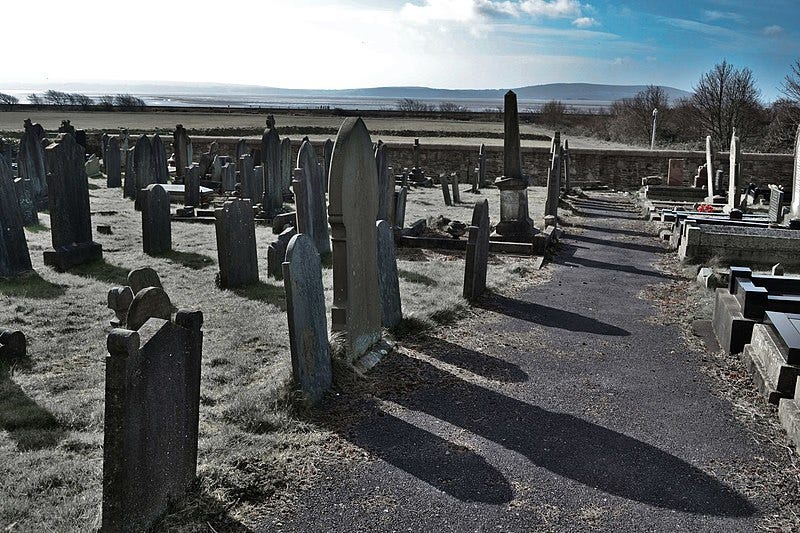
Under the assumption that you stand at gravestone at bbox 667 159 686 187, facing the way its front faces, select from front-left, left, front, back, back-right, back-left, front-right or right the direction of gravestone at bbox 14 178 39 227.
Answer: front-right

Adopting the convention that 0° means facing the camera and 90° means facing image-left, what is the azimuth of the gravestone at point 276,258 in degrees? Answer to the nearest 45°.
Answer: approximately 315°

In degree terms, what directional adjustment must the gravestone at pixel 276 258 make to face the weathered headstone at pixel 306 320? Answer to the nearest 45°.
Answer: approximately 45° to its right

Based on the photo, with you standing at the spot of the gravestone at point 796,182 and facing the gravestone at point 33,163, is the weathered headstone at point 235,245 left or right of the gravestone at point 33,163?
left

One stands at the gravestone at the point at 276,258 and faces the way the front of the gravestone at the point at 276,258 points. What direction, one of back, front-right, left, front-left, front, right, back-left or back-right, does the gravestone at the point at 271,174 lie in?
back-left
